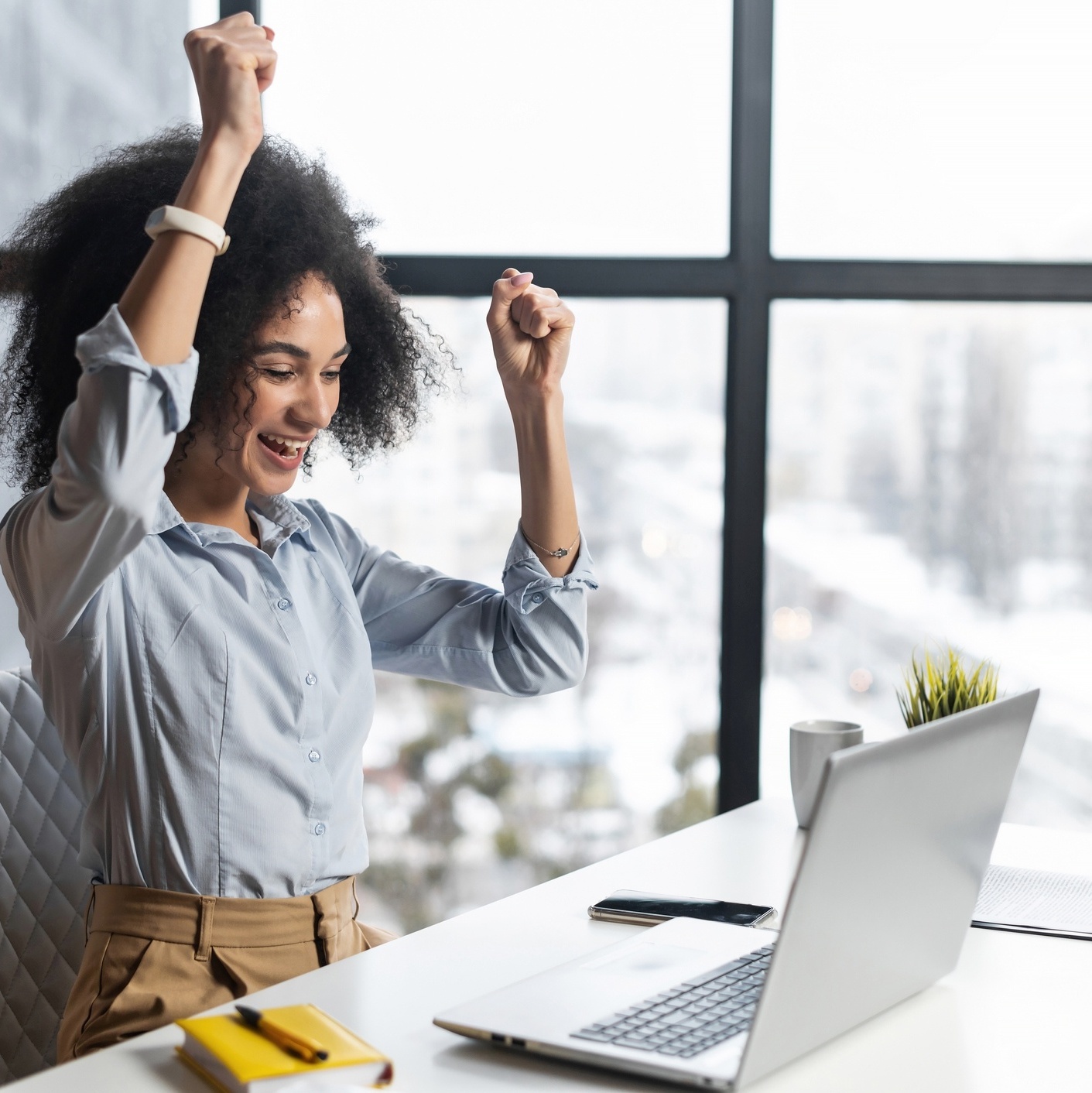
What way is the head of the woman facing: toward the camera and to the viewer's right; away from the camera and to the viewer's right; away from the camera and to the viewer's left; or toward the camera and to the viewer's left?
toward the camera and to the viewer's right

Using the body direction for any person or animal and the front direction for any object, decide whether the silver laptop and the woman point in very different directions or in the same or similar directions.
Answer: very different directions

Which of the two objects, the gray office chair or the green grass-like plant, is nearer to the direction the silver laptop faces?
the gray office chair
